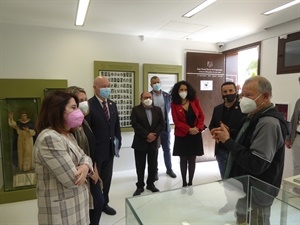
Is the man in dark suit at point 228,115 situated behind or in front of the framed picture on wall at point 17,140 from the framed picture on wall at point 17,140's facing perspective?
in front

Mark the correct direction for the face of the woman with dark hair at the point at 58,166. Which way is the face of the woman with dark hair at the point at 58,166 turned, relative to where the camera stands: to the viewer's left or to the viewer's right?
to the viewer's right

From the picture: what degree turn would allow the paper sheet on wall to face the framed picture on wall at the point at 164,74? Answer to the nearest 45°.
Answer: approximately 45° to its right

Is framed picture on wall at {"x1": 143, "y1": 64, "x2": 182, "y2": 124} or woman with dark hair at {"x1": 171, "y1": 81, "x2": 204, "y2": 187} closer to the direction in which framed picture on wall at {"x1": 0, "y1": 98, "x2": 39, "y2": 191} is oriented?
the woman with dark hair

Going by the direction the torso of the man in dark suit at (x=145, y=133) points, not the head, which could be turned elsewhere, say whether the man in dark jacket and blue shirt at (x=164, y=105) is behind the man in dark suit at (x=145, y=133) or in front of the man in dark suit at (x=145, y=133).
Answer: behind

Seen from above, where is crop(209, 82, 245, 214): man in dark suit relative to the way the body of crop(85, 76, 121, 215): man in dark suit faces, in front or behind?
in front

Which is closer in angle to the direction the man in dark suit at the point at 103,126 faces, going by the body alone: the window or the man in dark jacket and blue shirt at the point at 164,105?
the window

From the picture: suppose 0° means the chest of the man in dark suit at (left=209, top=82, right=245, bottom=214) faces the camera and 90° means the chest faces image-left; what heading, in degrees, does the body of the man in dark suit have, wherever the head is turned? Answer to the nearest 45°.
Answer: approximately 0°

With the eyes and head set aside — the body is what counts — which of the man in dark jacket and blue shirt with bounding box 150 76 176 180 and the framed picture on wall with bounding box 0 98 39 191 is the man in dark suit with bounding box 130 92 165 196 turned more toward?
the framed picture on wall
